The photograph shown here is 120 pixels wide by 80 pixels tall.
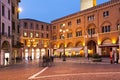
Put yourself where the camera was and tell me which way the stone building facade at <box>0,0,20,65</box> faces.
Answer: facing the viewer and to the right of the viewer
